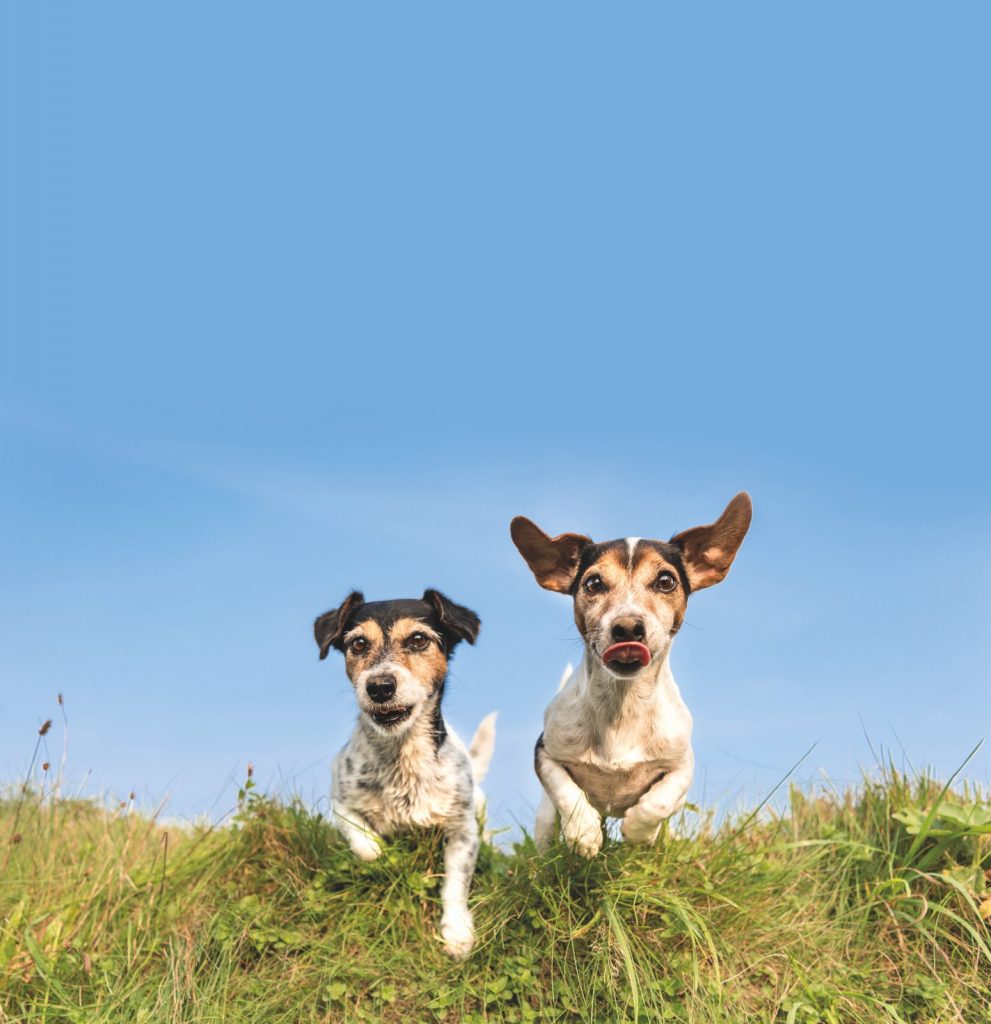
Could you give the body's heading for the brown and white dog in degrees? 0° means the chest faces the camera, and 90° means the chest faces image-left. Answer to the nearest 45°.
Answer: approximately 0°

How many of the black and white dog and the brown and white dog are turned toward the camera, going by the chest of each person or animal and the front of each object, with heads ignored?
2

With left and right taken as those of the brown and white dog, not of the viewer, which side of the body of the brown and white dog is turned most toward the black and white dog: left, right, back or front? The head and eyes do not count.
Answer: right
